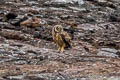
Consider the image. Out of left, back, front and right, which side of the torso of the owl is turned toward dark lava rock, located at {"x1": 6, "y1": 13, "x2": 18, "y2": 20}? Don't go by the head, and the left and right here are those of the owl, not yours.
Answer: right

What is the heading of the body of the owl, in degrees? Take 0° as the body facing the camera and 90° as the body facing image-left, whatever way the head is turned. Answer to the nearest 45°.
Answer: approximately 45°
